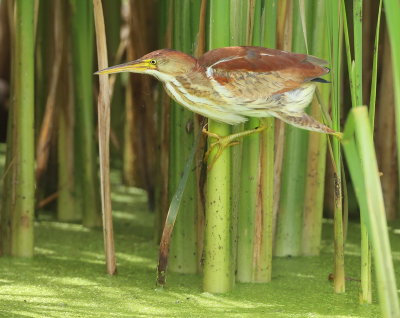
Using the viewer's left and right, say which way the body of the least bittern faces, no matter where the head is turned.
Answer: facing to the left of the viewer

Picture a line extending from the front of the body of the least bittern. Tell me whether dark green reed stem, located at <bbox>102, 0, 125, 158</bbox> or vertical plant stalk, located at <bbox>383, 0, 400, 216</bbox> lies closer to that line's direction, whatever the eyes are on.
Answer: the dark green reed stem

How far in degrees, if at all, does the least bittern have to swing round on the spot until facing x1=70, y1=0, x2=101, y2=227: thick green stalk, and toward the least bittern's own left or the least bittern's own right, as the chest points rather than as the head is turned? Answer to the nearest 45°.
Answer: approximately 45° to the least bittern's own right

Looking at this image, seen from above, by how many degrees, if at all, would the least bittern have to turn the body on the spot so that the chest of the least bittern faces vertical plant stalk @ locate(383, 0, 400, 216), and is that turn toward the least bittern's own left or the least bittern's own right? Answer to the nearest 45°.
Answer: approximately 135° to the least bittern's own left
